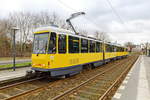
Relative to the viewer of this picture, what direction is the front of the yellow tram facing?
facing the viewer and to the left of the viewer
